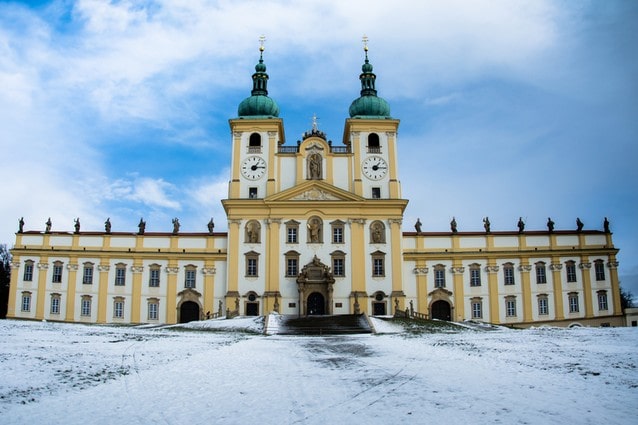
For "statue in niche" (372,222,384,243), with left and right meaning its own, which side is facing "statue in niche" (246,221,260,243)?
right

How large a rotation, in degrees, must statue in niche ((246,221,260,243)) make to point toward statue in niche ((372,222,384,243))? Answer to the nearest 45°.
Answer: approximately 90° to its left

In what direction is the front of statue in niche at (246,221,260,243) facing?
toward the camera

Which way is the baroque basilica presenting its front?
toward the camera

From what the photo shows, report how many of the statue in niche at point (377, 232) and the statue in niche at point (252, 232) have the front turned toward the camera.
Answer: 2
